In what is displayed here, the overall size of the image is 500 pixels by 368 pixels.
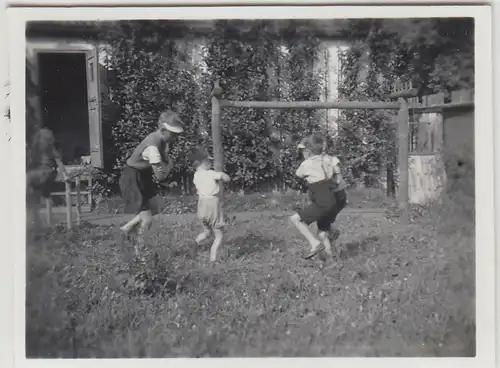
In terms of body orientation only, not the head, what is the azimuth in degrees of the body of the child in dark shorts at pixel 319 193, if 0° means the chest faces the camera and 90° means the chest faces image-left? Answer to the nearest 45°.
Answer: approximately 135°
